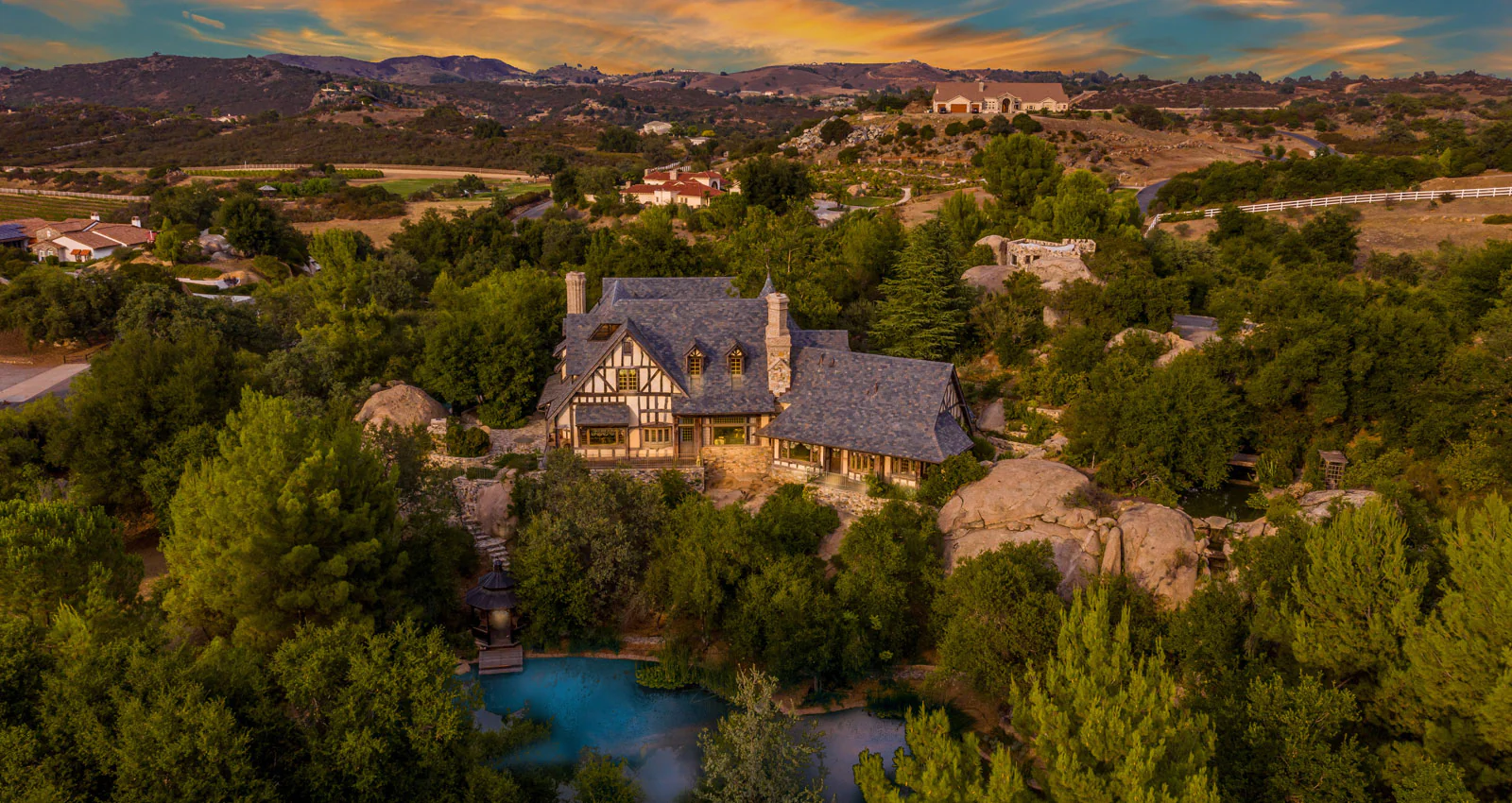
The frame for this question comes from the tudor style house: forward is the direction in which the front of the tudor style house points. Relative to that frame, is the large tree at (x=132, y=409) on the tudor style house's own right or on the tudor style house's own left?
on the tudor style house's own right

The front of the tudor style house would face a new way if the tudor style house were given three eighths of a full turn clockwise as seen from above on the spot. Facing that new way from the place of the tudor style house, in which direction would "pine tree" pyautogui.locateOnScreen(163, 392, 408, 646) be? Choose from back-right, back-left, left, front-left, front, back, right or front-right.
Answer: left

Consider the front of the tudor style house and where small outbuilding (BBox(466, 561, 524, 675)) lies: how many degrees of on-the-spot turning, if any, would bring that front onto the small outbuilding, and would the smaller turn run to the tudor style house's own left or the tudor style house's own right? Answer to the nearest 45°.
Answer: approximately 45° to the tudor style house's own right

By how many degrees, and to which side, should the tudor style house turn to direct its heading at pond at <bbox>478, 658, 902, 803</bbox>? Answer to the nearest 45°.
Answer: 0° — it already faces it

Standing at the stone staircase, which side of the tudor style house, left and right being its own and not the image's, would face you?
right

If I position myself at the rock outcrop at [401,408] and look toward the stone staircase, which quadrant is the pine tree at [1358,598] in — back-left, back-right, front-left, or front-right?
front-left

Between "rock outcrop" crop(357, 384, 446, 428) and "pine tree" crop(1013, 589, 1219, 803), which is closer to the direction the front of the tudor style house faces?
the pine tree

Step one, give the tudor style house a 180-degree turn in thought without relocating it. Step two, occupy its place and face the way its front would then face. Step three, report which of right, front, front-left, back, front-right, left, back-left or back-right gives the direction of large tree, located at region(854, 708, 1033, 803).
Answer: back

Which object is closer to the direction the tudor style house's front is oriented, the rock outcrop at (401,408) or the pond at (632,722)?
the pond

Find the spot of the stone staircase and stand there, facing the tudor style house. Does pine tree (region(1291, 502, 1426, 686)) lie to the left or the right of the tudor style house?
right

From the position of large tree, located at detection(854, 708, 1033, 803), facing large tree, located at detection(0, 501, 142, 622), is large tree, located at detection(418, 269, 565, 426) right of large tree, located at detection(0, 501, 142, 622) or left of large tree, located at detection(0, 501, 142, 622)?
right

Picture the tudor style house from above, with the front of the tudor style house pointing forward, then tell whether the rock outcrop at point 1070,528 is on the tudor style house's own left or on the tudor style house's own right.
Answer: on the tudor style house's own left

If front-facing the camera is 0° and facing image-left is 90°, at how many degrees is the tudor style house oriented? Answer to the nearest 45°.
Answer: approximately 0°
